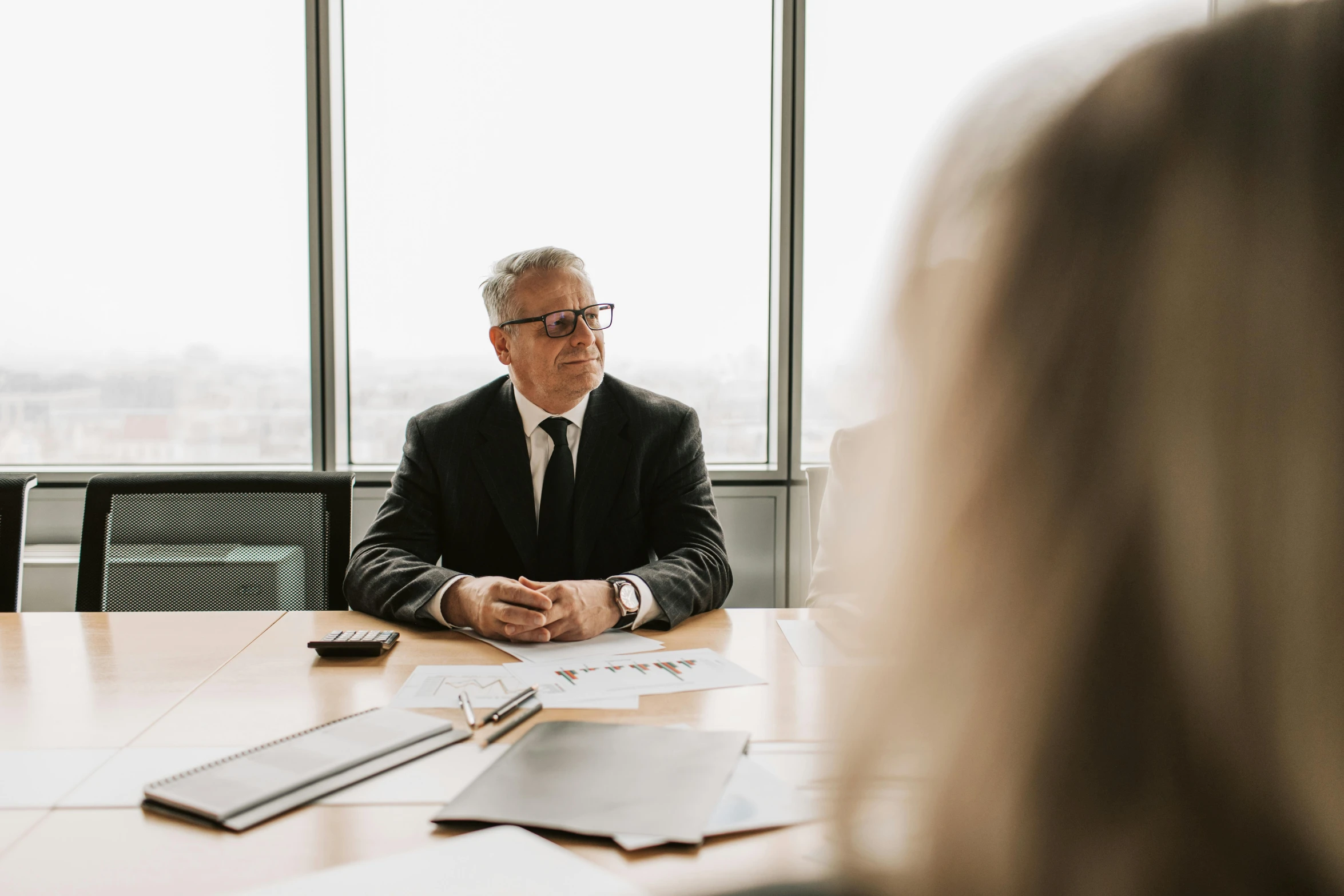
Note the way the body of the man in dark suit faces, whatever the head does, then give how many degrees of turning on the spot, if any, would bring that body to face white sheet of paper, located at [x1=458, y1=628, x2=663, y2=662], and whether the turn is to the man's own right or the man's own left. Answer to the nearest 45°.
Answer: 0° — they already face it

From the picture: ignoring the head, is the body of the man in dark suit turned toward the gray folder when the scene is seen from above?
yes

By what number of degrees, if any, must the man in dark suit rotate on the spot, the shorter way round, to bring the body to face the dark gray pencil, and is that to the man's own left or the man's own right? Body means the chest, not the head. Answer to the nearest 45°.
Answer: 0° — they already face it

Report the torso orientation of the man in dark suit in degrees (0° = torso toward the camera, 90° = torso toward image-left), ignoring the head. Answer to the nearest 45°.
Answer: approximately 0°

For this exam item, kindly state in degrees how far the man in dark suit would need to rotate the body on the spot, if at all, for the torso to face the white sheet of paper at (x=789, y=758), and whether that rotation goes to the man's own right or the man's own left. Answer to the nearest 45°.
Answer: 0° — they already face it
